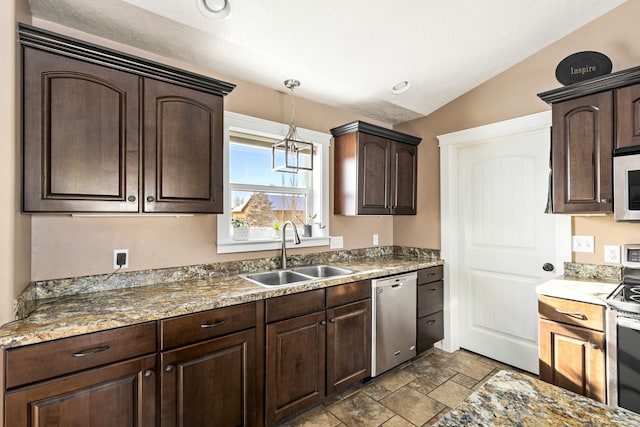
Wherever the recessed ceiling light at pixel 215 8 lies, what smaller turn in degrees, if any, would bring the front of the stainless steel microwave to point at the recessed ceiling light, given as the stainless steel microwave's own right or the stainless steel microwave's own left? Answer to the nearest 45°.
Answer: approximately 45° to the stainless steel microwave's own right

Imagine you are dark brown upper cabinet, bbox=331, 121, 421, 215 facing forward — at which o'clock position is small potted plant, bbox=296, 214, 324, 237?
The small potted plant is roughly at 4 o'clock from the dark brown upper cabinet.

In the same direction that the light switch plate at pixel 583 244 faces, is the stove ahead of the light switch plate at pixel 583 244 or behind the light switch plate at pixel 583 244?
ahead

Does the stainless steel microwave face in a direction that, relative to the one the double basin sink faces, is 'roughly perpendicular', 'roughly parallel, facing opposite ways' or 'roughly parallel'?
roughly perpendicular
